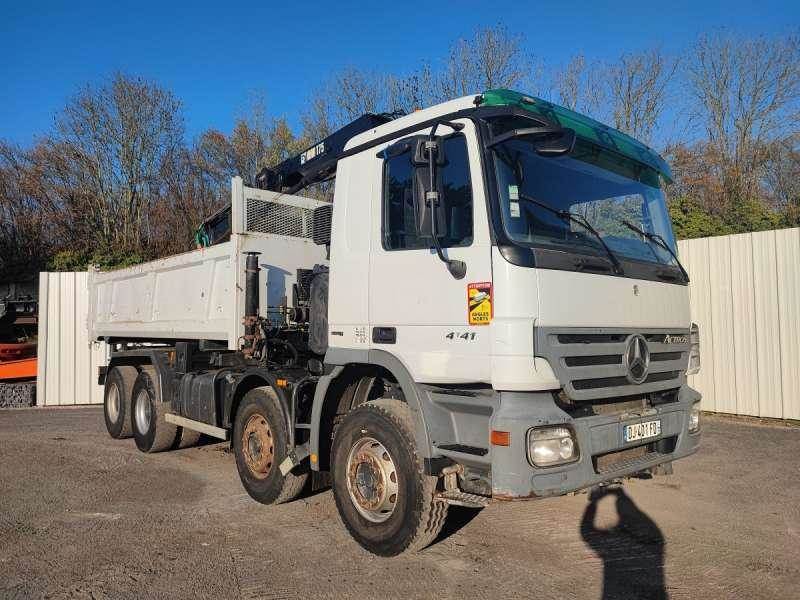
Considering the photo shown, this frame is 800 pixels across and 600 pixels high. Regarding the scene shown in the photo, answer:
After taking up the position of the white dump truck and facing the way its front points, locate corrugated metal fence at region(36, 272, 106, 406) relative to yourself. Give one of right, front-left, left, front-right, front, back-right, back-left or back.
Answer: back

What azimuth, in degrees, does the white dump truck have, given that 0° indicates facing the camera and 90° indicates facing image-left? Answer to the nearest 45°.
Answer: approximately 315°

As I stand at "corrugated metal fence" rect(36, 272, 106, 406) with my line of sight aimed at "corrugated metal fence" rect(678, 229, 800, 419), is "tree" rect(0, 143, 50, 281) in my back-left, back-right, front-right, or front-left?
back-left

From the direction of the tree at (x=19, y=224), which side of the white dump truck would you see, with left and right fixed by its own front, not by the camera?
back

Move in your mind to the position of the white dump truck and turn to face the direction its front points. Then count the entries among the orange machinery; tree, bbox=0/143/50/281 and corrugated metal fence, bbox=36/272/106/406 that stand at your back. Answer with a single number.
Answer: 3

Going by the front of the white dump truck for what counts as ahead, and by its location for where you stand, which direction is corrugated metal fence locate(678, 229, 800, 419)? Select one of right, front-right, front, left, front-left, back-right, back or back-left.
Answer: left

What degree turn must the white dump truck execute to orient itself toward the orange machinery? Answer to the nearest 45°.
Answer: approximately 180°
